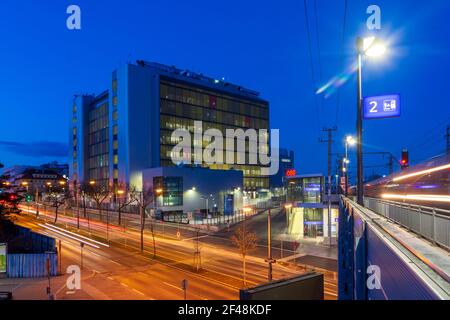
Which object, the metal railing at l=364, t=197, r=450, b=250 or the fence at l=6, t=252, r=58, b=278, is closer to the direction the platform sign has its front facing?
the metal railing

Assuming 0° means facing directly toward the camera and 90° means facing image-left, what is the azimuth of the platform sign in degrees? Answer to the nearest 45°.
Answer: approximately 0°

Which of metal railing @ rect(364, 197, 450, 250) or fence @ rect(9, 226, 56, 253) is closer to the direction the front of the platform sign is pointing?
the metal railing

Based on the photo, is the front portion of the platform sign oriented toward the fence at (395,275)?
yes
